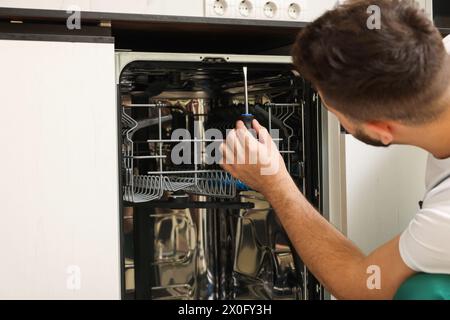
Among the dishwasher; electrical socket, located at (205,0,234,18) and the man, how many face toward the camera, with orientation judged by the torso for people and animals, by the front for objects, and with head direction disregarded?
2

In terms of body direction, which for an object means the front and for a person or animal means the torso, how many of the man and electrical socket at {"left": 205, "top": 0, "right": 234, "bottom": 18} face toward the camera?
1

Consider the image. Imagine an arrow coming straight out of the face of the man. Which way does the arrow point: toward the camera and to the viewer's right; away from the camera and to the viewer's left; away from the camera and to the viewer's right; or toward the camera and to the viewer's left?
away from the camera and to the viewer's left

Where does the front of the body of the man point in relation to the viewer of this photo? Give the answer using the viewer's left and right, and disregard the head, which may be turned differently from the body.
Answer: facing away from the viewer and to the left of the viewer
